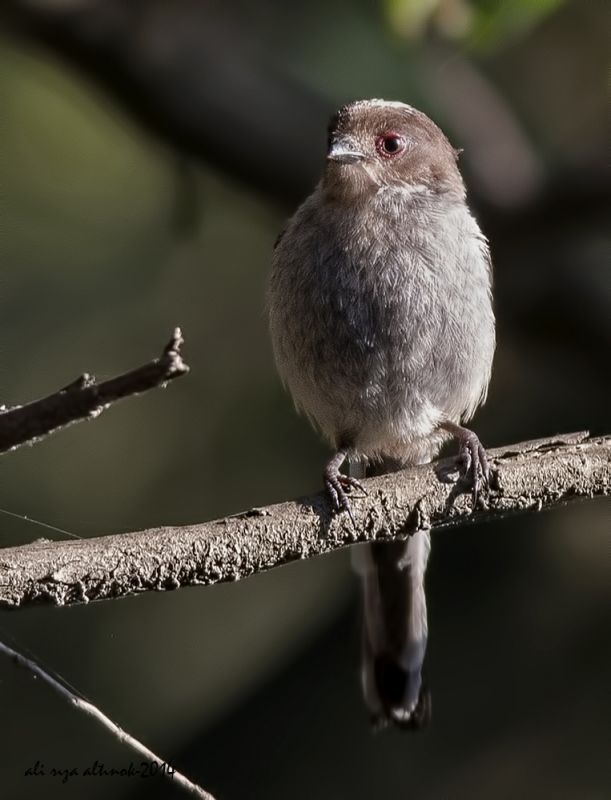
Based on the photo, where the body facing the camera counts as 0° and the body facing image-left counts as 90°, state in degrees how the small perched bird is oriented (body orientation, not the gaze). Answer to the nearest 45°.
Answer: approximately 0°
